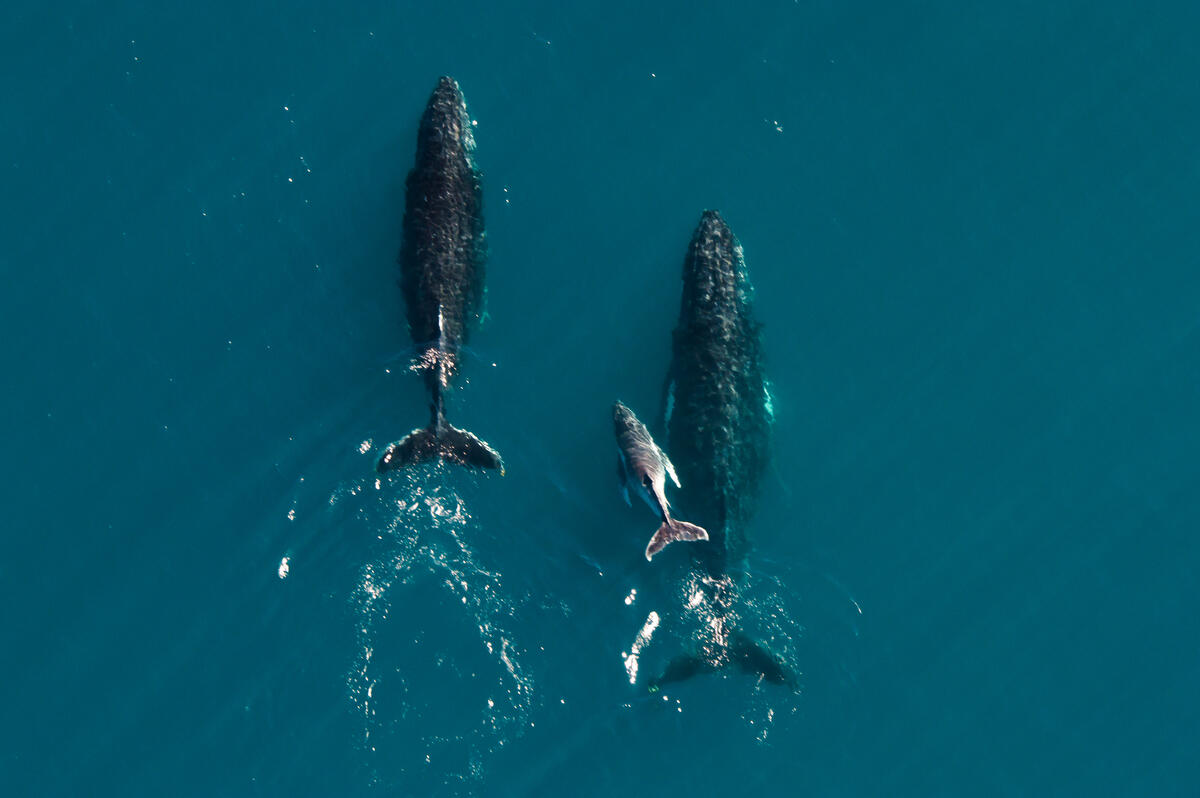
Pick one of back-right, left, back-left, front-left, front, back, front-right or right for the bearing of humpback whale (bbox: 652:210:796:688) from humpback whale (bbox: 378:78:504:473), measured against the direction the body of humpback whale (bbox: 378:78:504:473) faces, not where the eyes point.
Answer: right

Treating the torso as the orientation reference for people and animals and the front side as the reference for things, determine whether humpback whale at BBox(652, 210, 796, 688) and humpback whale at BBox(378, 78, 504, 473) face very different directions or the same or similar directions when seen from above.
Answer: same or similar directions

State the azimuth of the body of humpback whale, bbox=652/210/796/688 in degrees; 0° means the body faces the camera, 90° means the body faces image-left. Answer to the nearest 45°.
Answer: approximately 180°

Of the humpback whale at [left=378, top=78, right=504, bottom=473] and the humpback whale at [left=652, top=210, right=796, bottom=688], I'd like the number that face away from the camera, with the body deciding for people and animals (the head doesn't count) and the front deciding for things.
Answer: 2

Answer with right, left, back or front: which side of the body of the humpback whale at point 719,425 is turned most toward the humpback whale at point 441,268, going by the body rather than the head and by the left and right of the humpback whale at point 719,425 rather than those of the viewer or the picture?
left

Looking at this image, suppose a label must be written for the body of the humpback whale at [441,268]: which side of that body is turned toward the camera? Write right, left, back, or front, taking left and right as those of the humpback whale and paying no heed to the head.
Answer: back
